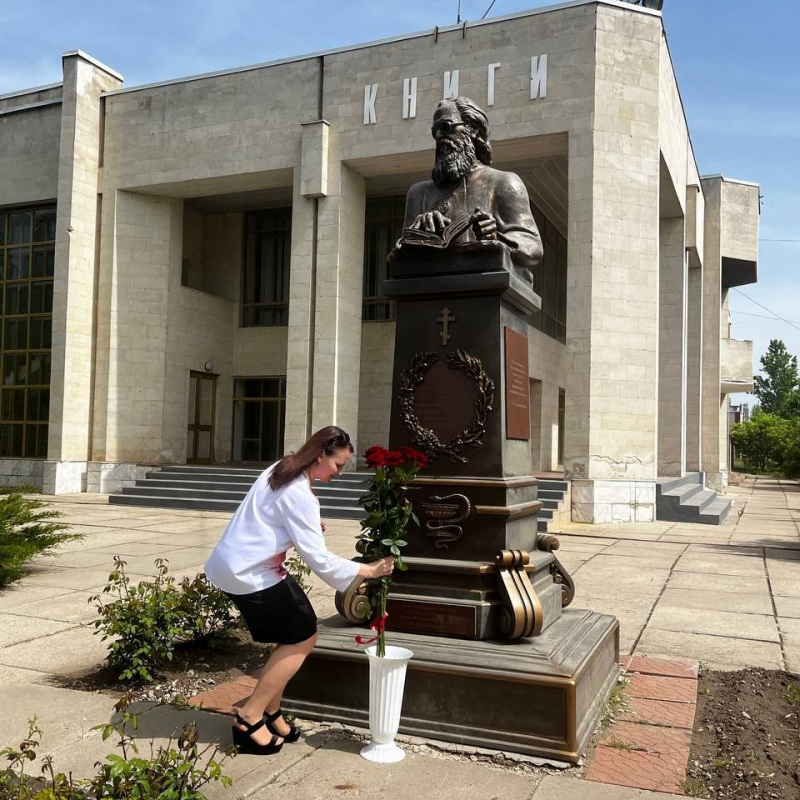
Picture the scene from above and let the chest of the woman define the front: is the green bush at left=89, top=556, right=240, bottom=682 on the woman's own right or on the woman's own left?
on the woman's own left

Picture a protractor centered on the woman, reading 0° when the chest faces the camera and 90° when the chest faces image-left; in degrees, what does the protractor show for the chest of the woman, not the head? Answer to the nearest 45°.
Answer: approximately 270°

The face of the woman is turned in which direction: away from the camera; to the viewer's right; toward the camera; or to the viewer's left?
to the viewer's right

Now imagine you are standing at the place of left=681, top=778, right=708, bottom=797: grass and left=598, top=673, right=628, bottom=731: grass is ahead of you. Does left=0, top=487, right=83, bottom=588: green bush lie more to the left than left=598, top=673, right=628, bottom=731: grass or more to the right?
left

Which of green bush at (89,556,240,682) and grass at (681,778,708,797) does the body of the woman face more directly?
the grass

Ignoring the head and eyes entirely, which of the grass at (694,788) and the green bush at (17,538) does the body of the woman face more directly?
the grass

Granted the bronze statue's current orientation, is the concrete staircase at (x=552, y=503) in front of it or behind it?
behind

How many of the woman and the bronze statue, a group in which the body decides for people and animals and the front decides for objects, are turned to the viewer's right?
1

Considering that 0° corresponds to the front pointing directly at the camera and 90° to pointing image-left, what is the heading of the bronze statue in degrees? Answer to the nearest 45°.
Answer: approximately 45°
